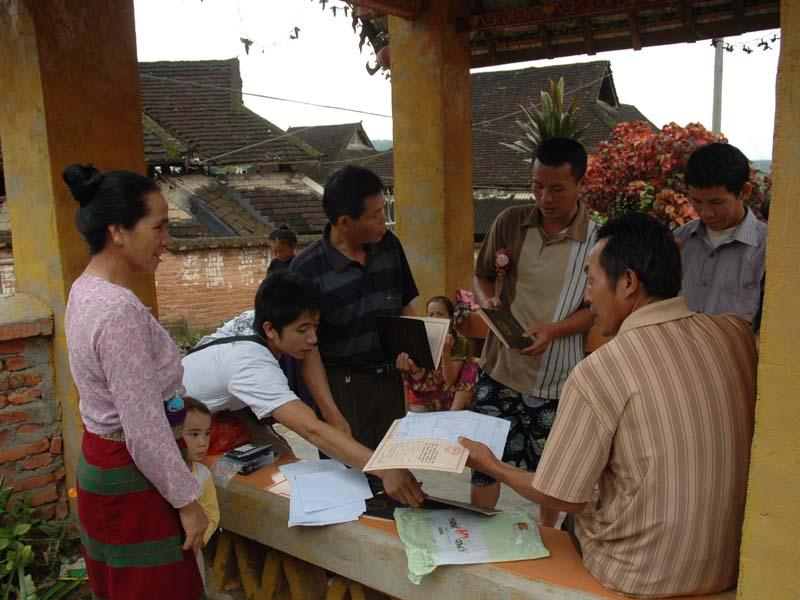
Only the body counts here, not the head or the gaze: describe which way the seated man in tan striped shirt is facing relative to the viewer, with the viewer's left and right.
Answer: facing away from the viewer and to the left of the viewer

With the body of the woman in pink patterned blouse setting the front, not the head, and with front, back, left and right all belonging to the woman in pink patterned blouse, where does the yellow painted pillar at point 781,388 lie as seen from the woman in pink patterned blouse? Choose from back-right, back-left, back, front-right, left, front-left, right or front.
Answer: front-right

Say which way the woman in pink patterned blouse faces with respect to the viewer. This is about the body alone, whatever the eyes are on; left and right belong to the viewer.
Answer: facing to the right of the viewer

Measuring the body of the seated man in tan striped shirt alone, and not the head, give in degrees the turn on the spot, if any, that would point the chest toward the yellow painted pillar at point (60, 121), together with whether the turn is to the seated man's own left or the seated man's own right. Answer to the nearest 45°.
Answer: approximately 45° to the seated man's own left

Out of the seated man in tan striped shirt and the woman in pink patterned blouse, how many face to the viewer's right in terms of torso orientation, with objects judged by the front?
1

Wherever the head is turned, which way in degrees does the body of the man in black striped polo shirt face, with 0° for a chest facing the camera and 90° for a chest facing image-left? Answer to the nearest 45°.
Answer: approximately 315°

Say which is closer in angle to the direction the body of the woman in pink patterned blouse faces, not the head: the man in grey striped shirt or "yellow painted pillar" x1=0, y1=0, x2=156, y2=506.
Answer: the man in grey striped shirt

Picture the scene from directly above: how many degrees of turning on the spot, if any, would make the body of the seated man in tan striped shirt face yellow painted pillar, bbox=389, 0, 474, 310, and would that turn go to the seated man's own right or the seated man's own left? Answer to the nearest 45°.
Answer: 0° — they already face it

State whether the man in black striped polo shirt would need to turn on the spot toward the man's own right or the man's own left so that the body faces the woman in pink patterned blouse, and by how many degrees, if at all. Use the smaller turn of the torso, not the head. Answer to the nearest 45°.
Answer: approximately 90° to the man's own right

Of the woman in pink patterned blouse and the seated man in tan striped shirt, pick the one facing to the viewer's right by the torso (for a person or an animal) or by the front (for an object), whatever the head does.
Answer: the woman in pink patterned blouse

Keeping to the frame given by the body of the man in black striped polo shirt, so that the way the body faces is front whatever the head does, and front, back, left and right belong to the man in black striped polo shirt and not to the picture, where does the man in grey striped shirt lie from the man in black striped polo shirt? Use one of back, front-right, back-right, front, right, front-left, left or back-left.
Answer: front-left

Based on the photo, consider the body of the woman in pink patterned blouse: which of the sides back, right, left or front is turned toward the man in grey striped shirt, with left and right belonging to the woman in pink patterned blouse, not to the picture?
front
